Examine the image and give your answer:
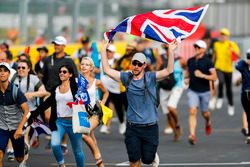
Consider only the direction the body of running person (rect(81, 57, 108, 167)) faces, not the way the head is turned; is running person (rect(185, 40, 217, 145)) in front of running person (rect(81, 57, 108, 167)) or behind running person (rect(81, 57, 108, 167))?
behind

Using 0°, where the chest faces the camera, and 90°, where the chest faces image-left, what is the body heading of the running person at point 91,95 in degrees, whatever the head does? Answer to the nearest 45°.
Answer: approximately 45°
